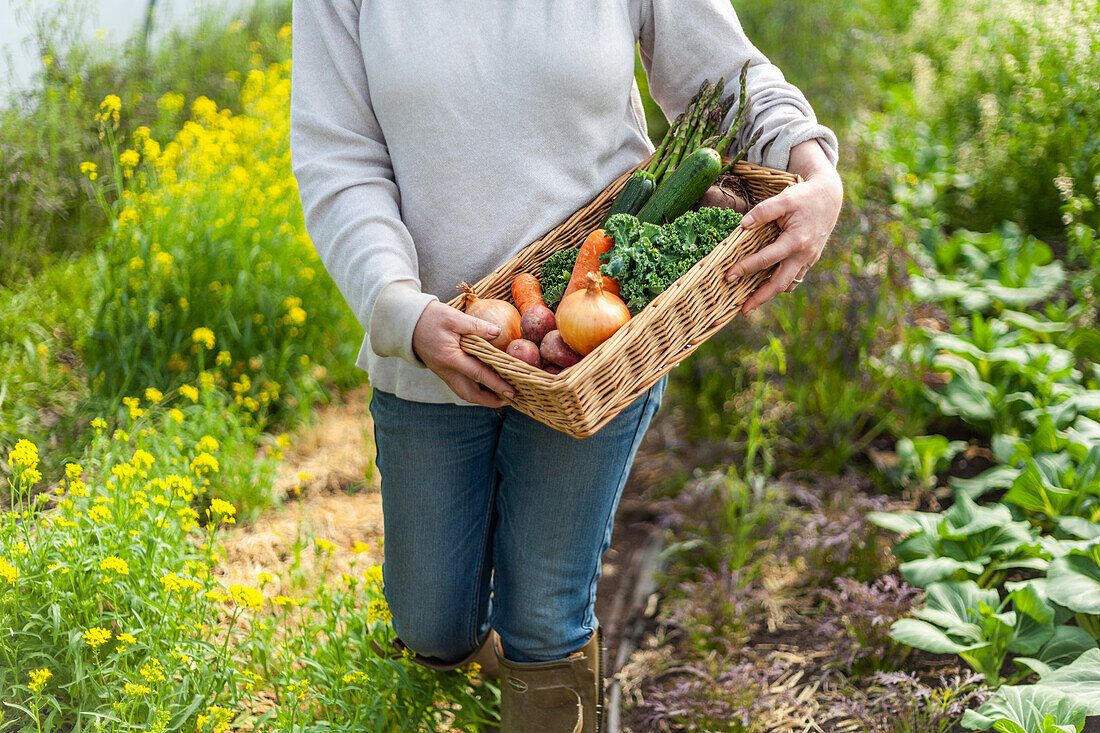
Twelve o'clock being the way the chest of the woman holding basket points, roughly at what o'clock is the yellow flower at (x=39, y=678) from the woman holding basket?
The yellow flower is roughly at 2 o'clock from the woman holding basket.

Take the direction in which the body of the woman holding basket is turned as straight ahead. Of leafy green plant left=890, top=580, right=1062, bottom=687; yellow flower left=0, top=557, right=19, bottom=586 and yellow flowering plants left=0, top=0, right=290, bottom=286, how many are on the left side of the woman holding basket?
1

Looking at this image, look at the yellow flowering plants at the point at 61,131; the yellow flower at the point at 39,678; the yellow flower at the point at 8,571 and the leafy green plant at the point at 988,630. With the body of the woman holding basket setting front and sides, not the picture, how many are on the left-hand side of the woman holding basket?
1

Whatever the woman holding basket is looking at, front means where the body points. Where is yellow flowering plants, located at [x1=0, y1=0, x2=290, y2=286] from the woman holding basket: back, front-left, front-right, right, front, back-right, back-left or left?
back-right

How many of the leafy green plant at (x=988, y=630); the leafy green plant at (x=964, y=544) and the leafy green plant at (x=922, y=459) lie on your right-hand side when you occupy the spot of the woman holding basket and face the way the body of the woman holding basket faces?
0

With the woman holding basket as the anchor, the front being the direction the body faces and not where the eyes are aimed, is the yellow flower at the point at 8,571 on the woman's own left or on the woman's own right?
on the woman's own right

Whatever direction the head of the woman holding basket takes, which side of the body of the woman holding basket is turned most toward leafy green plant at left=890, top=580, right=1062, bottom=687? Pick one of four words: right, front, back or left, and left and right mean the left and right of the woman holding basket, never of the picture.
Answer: left

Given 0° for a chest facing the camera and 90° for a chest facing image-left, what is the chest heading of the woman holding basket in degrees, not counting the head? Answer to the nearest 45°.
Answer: approximately 0°
